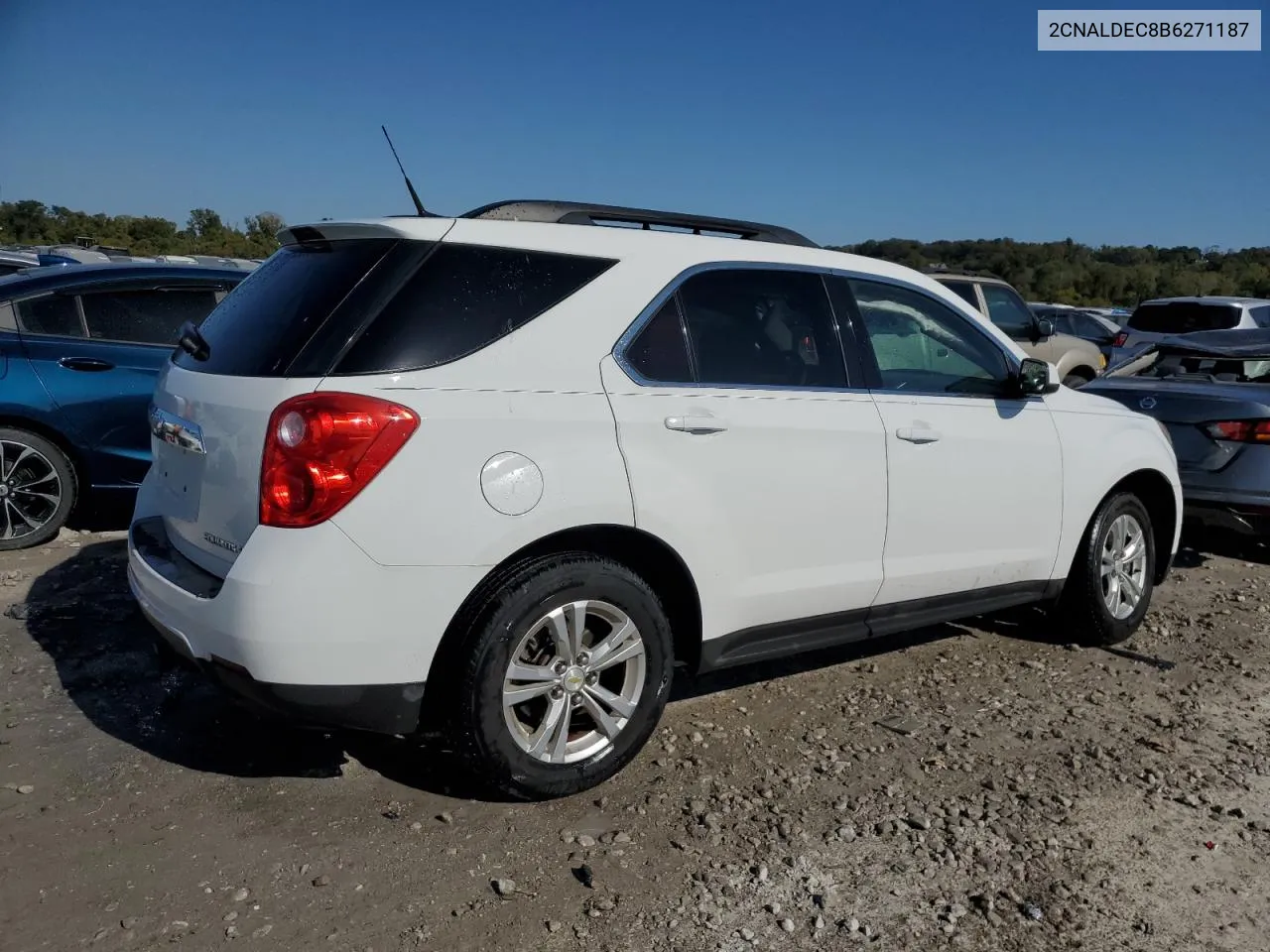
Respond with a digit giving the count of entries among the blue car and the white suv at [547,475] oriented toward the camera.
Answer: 0

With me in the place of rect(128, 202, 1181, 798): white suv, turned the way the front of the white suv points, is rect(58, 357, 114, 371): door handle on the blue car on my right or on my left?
on my left

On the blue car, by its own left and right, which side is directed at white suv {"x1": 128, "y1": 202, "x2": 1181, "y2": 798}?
right

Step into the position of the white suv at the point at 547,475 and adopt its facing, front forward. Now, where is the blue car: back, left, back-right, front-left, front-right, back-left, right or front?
left

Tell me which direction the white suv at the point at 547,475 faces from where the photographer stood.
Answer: facing away from the viewer and to the right of the viewer

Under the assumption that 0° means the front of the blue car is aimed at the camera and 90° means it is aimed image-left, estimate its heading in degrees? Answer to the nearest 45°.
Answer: approximately 270°
